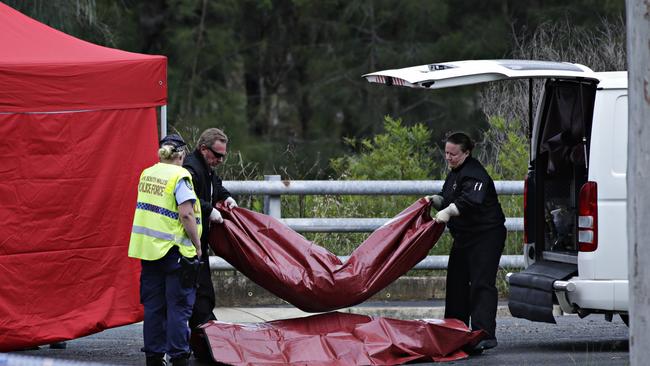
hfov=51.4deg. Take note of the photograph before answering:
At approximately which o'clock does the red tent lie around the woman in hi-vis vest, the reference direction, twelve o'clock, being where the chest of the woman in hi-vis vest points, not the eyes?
The red tent is roughly at 9 o'clock from the woman in hi-vis vest.

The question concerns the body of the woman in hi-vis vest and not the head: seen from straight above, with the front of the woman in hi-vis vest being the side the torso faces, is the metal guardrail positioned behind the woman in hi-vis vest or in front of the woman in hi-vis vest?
in front

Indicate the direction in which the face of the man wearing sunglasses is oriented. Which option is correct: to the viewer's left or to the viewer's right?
to the viewer's right

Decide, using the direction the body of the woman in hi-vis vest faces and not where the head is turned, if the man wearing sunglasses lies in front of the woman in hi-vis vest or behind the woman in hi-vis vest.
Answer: in front

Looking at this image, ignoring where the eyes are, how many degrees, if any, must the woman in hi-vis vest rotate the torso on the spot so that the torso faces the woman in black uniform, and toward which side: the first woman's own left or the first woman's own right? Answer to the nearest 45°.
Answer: approximately 45° to the first woman's own right

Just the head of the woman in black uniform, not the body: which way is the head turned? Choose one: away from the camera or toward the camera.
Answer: toward the camera

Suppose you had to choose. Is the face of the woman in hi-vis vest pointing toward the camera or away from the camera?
away from the camera

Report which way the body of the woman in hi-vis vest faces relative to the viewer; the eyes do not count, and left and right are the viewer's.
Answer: facing away from the viewer and to the right of the viewer

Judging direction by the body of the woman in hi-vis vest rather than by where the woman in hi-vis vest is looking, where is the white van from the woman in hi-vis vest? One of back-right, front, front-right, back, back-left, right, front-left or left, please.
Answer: front-right
